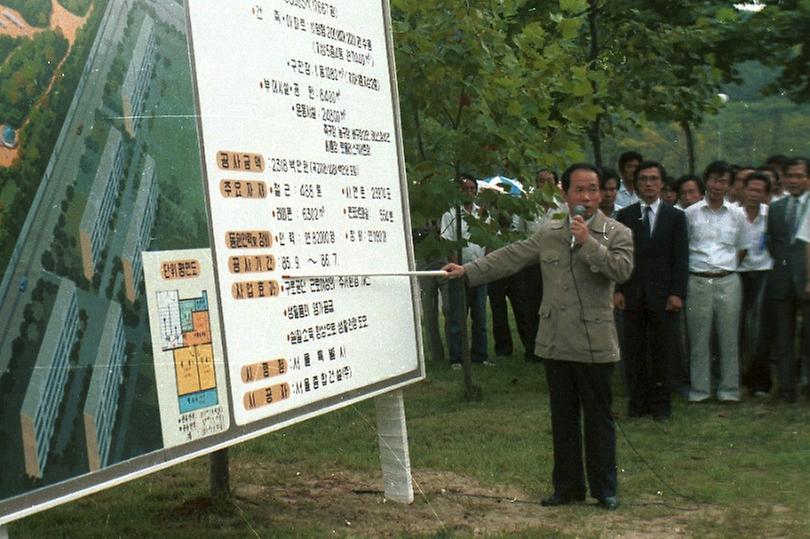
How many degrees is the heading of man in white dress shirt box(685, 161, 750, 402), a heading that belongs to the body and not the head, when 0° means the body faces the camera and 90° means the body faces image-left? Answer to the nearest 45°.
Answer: approximately 0°

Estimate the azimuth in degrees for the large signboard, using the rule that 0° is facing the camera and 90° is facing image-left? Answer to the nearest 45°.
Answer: approximately 315°

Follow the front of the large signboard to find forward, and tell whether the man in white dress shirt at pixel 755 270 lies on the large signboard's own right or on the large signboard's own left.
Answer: on the large signboard's own left

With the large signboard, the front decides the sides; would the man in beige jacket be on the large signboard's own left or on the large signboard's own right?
on the large signboard's own left

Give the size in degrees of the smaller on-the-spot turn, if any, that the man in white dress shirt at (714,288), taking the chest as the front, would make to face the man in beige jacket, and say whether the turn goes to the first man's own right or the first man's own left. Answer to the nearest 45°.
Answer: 0° — they already face them

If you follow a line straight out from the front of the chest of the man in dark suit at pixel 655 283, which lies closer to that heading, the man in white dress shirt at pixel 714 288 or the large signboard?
the large signboard
